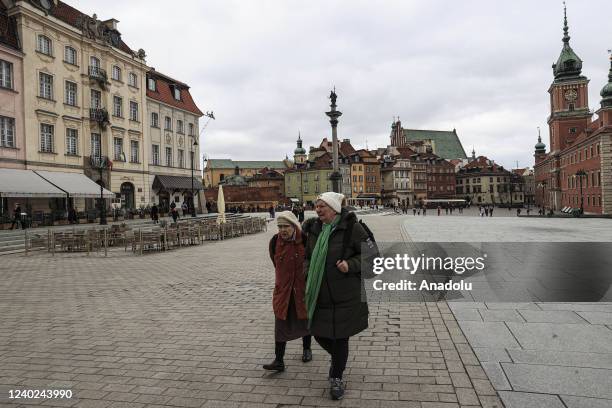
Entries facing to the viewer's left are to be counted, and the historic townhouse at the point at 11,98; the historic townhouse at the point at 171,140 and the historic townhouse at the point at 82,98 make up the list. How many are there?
0

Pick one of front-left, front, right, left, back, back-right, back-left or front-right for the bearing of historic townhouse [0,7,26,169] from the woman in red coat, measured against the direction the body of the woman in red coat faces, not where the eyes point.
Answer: right

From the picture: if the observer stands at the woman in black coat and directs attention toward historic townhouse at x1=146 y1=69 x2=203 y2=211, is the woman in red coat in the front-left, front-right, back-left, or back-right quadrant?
front-left

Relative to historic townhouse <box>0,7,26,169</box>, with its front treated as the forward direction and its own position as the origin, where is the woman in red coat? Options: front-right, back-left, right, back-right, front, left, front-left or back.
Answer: front-right

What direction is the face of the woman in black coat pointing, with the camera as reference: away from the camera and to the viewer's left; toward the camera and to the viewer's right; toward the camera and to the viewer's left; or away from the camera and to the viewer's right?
toward the camera and to the viewer's left

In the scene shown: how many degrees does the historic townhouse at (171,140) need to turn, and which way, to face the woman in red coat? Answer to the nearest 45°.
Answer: approximately 45° to its right

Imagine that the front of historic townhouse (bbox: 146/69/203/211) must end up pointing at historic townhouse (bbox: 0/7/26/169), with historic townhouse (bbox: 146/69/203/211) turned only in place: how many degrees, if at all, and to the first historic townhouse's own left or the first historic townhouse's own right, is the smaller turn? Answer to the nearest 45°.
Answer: approximately 90° to the first historic townhouse's own right

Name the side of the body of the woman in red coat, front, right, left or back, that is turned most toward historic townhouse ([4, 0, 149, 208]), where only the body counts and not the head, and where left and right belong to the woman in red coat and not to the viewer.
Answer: right

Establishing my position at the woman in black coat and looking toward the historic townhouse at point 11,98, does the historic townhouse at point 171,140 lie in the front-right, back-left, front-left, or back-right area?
front-right

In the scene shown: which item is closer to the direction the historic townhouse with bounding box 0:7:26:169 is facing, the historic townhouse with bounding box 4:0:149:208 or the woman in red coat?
the woman in red coat

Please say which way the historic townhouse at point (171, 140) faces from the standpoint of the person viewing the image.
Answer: facing the viewer and to the right of the viewer

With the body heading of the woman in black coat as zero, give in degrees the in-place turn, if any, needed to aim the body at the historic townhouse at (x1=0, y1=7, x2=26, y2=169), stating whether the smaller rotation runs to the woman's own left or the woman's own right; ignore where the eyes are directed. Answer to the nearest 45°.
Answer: approximately 90° to the woman's own right

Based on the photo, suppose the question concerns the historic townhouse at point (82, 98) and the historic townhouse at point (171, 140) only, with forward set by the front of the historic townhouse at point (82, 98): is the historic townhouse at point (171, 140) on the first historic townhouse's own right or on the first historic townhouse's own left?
on the first historic townhouse's own left

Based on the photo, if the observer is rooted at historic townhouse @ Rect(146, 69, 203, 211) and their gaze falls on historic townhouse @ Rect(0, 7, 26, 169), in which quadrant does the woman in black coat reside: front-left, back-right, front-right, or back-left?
front-left

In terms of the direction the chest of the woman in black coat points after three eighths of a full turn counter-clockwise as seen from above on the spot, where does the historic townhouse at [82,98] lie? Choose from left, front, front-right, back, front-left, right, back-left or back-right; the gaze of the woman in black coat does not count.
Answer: back-left

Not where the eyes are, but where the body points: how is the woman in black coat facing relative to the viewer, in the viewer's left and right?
facing the viewer and to the left of the viewer

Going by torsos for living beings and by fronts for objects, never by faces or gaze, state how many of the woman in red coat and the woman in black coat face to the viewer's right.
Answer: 0

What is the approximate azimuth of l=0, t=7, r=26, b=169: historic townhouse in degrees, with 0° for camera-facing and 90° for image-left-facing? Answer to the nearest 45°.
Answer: approximately 315°

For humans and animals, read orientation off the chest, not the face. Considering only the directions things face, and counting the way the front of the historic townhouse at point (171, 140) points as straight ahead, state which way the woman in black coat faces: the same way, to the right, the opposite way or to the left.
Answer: to the right
